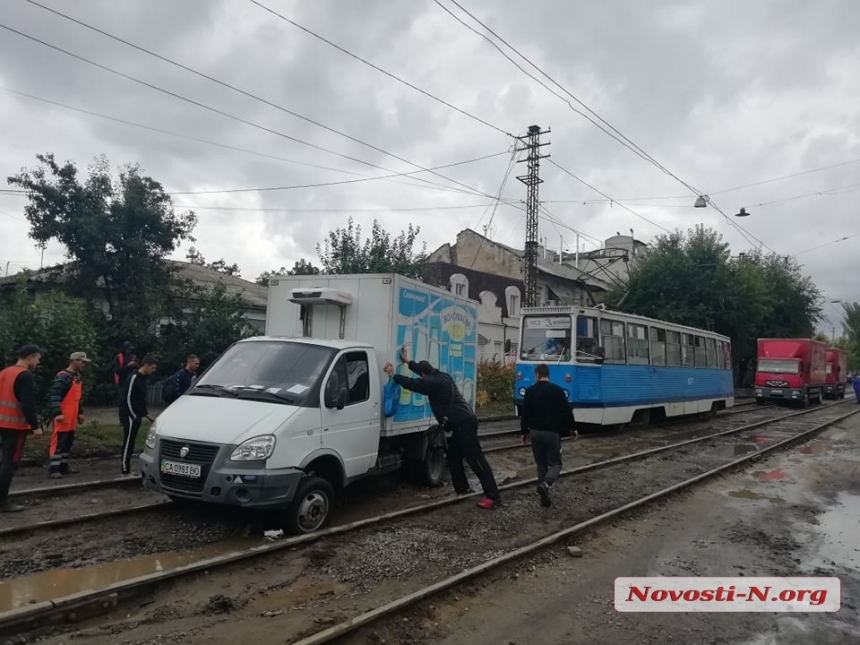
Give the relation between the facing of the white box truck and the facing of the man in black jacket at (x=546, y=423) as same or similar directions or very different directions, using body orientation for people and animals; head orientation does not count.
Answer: very different directions

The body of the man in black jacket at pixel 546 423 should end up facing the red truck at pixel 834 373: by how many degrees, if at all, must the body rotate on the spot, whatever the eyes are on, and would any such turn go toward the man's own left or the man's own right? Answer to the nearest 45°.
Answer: approximately 45° to the man's own right

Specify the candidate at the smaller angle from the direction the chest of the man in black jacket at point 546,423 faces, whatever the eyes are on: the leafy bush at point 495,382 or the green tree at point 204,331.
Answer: the leafy bush

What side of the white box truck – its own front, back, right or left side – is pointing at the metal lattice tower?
back

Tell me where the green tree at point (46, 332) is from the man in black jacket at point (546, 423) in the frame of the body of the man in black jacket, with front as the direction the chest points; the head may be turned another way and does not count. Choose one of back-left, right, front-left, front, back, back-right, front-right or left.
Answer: left

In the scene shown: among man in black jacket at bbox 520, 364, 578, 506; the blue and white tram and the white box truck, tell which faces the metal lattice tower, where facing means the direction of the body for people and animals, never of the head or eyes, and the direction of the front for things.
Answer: the man in black jacket

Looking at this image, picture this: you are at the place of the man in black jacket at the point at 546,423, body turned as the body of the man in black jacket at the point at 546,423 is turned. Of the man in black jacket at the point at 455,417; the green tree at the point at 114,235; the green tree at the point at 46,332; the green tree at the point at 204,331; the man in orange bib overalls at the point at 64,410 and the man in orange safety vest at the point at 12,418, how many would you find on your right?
0

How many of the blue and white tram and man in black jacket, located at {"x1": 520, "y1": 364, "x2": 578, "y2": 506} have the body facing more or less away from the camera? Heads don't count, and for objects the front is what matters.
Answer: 1

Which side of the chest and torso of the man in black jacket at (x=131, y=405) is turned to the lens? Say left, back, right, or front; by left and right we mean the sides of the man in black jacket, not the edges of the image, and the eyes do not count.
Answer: right

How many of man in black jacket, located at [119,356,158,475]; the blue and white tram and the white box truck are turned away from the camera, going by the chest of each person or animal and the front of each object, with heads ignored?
0

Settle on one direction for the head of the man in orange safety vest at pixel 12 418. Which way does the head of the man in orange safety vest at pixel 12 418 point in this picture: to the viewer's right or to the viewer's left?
to the viewer's right

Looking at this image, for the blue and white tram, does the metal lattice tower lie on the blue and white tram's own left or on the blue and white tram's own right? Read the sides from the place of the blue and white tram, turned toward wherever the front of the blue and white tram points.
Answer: on the blue and white tram's own right

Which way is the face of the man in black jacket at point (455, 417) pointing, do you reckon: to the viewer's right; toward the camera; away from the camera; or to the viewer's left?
to the viewer's left

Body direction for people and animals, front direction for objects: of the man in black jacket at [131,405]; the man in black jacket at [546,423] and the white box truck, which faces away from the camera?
the man in black jacket at [546,423]

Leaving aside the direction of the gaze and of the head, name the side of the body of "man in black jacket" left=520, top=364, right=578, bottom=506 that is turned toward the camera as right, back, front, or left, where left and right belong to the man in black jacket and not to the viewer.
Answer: back

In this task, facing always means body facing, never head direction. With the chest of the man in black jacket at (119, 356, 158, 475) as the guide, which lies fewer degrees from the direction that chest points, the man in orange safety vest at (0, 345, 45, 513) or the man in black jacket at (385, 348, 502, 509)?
the man in black jacket

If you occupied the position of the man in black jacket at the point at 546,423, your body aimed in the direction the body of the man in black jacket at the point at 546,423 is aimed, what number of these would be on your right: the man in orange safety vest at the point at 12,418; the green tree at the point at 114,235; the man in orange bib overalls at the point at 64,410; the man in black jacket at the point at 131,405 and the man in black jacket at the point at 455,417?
0
